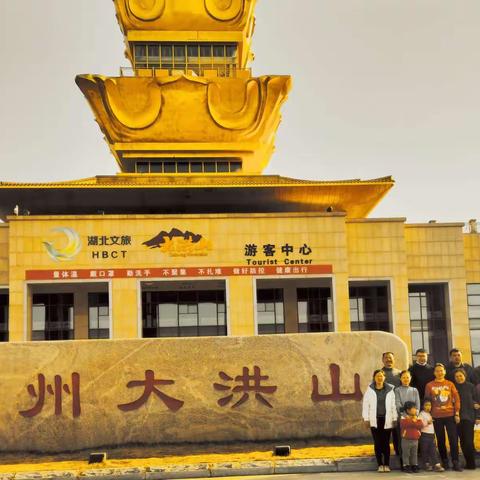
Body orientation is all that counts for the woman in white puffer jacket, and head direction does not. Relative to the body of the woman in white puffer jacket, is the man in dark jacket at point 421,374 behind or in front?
behind

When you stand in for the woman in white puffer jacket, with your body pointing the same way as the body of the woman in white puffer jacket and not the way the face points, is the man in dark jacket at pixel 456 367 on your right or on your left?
on your left

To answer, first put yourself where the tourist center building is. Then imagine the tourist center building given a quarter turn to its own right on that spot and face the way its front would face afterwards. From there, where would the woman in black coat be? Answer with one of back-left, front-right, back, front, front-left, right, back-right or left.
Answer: left

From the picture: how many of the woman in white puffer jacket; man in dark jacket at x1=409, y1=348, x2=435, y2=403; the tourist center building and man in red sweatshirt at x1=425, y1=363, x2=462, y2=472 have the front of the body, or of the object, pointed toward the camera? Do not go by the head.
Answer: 4

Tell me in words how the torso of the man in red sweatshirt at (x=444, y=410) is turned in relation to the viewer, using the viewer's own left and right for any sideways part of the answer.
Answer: facing the viewer

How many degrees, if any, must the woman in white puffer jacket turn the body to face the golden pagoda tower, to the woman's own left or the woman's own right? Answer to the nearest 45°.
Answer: approximately 180°

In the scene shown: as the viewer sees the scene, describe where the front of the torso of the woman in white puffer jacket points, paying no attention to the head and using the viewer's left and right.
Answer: facing the viewer

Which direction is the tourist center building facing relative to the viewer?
toward the camera

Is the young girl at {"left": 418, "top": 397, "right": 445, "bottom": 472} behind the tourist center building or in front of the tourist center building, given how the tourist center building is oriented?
in front

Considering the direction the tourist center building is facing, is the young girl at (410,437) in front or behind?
in front

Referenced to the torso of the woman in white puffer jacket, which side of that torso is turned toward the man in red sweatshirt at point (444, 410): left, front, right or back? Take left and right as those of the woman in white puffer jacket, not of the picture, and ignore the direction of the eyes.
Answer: left

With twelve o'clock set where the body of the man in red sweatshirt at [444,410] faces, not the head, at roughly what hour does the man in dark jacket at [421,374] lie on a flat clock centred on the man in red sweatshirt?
The man in dark jacket is roughly at 5 o'clock from the man in red sweatshirt.
